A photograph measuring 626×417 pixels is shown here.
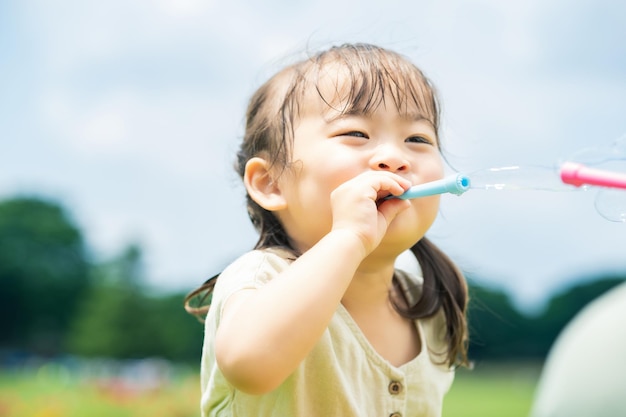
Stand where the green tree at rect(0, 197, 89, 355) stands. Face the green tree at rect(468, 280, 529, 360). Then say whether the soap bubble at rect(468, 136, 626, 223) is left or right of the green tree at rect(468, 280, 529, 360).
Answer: right

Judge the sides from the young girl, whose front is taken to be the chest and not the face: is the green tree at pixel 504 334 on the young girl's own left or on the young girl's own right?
on the young girl's own left

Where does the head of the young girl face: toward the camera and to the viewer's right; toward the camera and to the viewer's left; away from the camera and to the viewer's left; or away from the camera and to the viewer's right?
toward the camera and to the viewer's right

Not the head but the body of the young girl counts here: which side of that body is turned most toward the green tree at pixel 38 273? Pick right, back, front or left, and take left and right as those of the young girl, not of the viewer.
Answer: back

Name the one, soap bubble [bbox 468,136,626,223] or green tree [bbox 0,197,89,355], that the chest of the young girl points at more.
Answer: the soap bubble

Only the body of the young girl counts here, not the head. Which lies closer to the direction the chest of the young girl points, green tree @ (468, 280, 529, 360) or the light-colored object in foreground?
the light-colored object in foreground

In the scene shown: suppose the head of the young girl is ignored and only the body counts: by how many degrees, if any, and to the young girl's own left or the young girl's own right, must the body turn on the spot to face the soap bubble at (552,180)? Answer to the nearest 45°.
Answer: approximately 45° to the young girl's own left

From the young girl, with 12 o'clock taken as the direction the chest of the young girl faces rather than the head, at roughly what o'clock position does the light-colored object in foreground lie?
The light-colored object in foreground is roughly at 11 o'clock from the young girl.

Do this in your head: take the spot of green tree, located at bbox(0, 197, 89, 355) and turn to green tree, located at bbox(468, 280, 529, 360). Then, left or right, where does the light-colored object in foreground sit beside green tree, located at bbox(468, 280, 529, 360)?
right

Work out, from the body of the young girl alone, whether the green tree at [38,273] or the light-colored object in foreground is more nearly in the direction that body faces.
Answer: the light-colored object in foreground

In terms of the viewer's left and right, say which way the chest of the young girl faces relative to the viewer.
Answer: facing the viewer and to the right of the viewer
